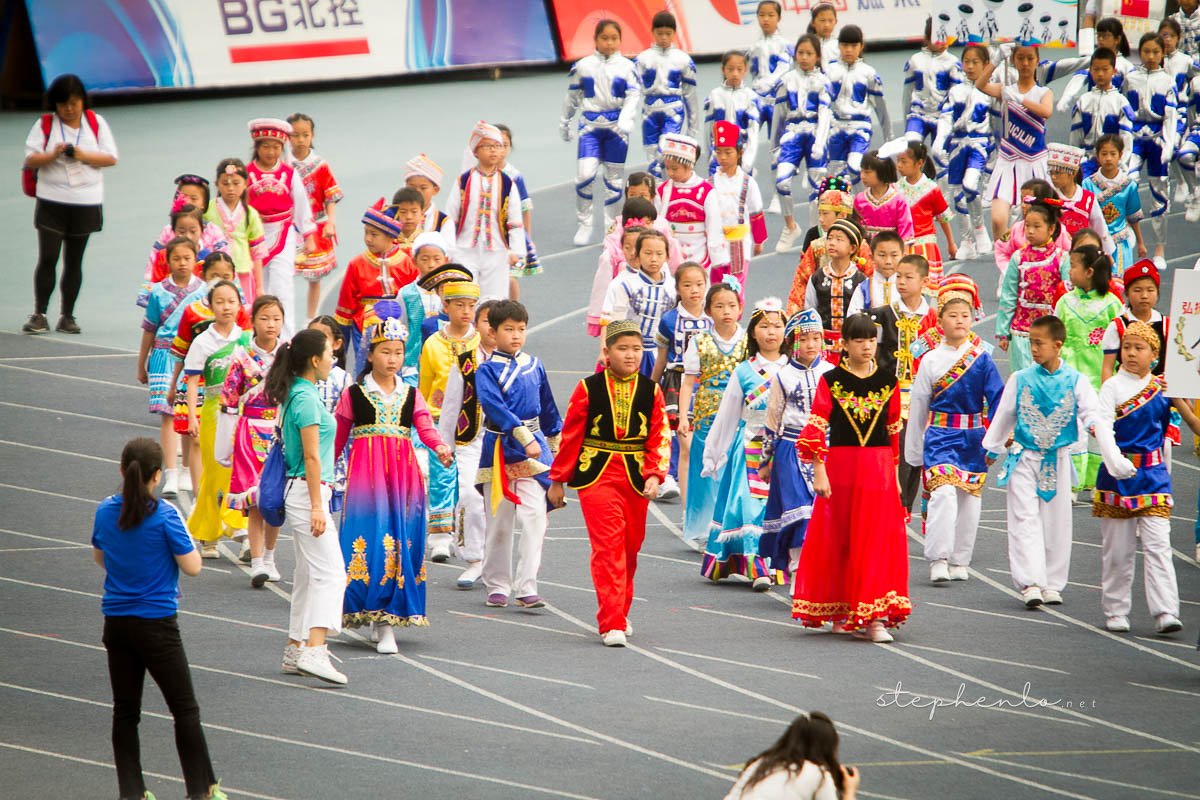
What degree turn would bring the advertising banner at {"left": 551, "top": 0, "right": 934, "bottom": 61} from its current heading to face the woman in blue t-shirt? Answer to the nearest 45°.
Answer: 0° — it already faces them

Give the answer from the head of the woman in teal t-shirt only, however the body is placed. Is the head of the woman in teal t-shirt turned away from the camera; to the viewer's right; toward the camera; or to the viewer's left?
to the viewer's right

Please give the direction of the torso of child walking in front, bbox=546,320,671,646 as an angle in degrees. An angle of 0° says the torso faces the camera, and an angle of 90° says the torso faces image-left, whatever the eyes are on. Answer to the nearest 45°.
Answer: approximately 0°

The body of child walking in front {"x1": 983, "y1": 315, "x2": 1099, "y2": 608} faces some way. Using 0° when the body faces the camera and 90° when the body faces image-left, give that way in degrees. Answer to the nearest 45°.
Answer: approximately 0°

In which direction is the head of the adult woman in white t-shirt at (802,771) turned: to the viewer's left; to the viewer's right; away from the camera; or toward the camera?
away from the camera

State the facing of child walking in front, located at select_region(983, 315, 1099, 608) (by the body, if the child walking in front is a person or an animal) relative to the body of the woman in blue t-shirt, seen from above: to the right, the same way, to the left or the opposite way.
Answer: the opposite way

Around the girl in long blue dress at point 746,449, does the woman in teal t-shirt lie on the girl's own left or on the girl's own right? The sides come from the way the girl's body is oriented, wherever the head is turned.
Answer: on the girl's own right

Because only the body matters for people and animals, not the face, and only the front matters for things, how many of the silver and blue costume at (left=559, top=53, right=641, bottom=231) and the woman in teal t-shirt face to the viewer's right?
1

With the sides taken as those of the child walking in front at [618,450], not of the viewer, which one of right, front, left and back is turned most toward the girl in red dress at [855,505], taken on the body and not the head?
left

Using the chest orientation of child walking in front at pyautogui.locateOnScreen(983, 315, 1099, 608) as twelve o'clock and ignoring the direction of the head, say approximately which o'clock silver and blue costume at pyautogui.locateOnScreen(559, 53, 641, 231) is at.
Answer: The silver and blue costume is roughly at 5 o'clock from the child walking in front.
